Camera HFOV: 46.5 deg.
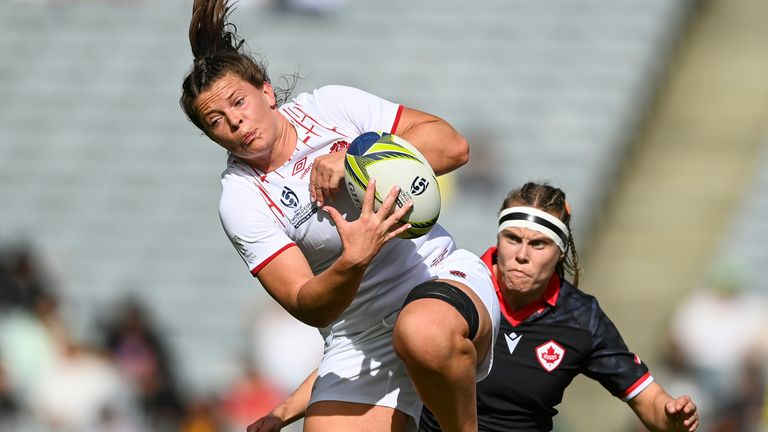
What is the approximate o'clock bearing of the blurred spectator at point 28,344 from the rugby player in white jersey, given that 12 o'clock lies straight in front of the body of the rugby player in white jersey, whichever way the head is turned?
The blurred spectator is roughly at 5 o'clock from the rugby player in white jersey.

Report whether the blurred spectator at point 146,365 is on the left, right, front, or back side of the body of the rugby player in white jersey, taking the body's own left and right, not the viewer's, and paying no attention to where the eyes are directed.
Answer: back

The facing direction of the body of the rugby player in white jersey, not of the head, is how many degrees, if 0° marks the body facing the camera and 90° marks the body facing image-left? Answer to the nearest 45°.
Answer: approximately 0°

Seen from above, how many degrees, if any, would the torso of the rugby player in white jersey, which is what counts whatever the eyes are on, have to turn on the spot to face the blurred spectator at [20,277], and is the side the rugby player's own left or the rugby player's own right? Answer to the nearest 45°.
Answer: approximately 135° to the rugby player's own right

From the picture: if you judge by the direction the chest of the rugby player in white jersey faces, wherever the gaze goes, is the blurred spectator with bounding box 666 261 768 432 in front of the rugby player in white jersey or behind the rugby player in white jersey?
behind

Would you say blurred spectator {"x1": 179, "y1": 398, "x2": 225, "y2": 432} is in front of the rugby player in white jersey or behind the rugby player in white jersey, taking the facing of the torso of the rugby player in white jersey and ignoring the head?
behind

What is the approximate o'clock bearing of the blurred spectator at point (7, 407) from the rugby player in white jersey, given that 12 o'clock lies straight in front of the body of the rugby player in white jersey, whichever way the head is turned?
The blurred spectator is roughly at 5 o'clock from the rugby player in white jersey.

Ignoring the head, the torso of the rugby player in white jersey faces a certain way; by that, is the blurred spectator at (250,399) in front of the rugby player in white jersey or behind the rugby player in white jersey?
behind
